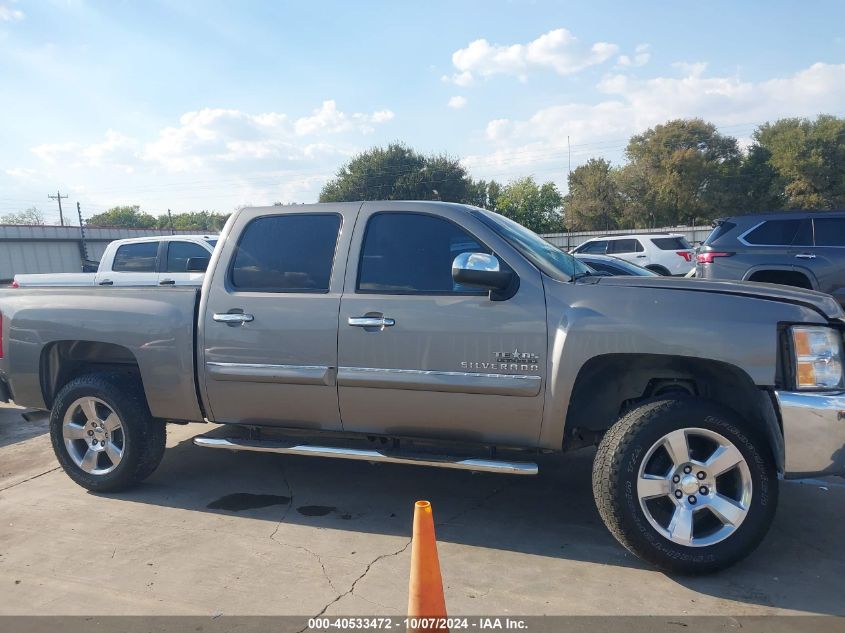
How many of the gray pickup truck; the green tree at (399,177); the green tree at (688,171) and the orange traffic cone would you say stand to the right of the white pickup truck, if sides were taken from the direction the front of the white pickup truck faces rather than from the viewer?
2

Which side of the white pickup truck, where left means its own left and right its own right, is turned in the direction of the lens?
right

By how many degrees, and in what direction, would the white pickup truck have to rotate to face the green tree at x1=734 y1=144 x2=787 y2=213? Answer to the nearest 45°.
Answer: approximately 45° to its left

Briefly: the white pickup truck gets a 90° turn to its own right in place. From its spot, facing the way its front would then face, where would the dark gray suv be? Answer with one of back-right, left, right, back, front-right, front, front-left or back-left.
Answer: front-left

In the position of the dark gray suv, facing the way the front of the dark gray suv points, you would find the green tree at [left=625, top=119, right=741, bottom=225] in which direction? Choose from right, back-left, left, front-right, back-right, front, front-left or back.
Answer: left

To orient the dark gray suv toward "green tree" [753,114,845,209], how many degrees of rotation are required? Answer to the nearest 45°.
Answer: approximately 90° to its left

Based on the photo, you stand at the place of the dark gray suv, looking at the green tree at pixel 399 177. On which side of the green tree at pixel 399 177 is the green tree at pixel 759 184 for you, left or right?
right

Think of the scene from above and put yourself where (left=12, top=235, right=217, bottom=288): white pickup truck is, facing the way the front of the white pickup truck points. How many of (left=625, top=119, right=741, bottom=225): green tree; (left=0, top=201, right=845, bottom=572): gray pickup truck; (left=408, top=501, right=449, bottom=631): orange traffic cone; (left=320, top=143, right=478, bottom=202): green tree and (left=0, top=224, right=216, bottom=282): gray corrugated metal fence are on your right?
2

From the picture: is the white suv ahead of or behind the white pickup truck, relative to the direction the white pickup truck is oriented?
ahead

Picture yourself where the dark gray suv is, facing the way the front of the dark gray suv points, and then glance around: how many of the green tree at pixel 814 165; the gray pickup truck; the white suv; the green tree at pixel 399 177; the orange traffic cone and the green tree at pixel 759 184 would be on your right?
2

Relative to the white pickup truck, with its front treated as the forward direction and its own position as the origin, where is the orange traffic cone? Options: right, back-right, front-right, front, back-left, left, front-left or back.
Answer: right

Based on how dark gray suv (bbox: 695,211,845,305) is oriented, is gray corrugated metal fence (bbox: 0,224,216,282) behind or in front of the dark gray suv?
behind

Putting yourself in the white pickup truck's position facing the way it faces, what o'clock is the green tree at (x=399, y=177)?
The green tree is roughly at 10 o'clock from the white pickup truck.

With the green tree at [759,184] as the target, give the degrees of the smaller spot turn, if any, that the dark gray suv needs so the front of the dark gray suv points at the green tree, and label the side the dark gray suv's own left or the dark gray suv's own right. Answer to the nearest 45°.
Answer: approximately 90° to the dark gray suv's own left

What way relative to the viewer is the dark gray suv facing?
to the viewer's right
